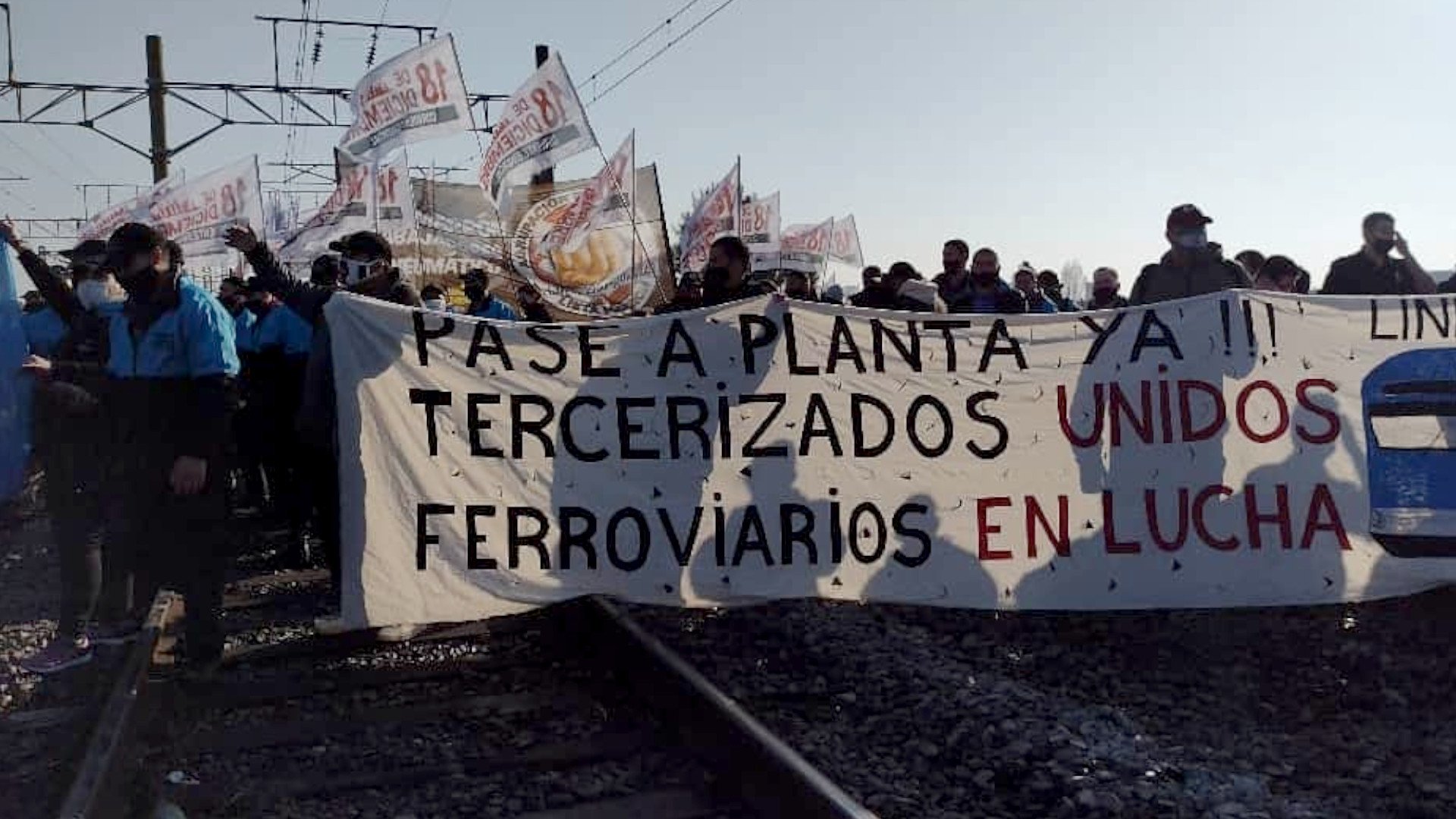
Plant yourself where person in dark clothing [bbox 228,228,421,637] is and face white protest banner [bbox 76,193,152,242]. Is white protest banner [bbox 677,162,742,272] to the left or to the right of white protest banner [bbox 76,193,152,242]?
right

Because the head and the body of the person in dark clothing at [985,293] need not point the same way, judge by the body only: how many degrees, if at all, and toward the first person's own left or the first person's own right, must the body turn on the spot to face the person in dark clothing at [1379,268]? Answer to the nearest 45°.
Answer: approximately 45° to the first person's own left

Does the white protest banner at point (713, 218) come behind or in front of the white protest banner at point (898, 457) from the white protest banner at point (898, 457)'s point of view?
behind

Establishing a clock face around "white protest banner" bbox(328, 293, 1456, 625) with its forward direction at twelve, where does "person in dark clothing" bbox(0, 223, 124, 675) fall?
The person in dark clothing is roughly at 3 o'clock from the white protest banner.

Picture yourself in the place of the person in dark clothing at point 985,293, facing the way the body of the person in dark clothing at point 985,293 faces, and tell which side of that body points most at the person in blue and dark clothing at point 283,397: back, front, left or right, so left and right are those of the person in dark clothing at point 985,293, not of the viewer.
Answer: right

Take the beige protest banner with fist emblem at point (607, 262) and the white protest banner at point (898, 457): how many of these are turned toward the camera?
2

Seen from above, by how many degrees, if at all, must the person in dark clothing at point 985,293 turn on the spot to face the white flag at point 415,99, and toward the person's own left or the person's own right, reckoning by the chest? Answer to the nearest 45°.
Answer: approximately 135° to the person's own right

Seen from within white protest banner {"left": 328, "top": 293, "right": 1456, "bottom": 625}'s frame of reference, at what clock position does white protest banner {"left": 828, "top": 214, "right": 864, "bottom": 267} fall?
white protest banner {"left": 828, "top": 214, "right": 864, "bottom": 267} is roughly at 6 o'clock from white protest banner {"left": 328, "top": 293, "right": 1456, "bottom": 625}.

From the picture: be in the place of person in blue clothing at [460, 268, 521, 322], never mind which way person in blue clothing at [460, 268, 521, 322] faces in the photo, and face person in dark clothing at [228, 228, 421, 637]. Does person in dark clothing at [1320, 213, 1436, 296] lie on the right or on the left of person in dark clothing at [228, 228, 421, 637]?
left

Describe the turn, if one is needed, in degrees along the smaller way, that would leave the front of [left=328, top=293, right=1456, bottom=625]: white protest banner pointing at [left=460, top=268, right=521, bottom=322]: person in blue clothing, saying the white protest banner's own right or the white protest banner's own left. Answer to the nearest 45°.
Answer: approximately 135° to the white protest banner's own right

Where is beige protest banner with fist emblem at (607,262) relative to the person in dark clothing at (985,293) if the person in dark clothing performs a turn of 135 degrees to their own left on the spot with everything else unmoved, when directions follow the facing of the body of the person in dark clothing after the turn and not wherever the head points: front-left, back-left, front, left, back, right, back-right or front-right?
left

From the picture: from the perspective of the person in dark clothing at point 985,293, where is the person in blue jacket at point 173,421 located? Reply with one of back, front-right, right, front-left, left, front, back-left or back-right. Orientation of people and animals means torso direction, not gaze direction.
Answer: front-right

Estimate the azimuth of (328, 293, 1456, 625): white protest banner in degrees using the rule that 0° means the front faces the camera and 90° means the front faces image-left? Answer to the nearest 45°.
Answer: approximately 0°
